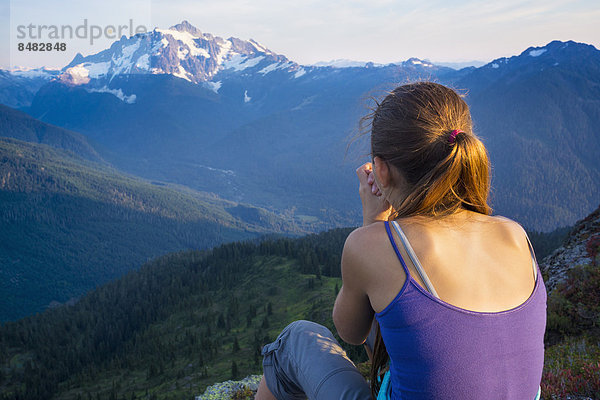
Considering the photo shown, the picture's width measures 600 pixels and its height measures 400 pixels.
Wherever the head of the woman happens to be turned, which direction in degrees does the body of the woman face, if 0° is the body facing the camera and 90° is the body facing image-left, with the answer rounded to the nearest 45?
approximately 135°

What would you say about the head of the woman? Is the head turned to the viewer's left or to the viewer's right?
to the viewer's left

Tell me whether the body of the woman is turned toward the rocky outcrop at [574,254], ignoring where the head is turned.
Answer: no
